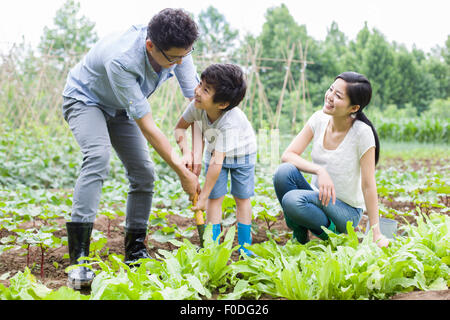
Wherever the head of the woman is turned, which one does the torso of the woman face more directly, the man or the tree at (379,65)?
the man

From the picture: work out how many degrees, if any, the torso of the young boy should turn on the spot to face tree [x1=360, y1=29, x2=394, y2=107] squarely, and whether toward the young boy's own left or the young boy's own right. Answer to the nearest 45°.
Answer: approximately 135° to the young boy's own right

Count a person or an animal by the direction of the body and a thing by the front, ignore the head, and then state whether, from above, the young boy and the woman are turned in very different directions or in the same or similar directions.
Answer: same or similar directions

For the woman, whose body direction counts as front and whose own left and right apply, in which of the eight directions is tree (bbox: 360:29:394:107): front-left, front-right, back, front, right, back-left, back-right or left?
back-right

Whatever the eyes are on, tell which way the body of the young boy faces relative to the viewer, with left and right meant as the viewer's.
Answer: facing the viewer and to the left of the viewer

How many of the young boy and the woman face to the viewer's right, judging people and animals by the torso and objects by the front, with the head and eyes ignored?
0

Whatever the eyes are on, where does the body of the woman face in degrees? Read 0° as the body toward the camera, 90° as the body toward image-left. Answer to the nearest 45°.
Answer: approximately 45°
